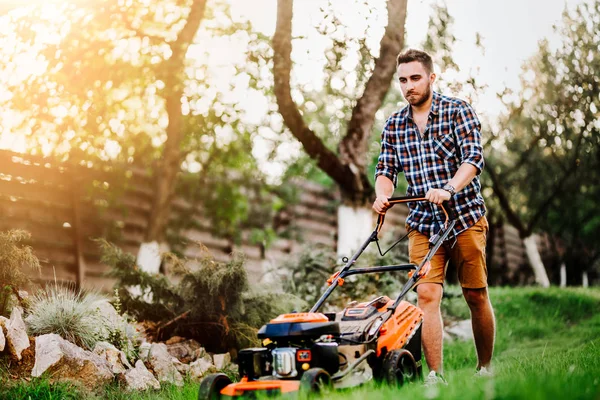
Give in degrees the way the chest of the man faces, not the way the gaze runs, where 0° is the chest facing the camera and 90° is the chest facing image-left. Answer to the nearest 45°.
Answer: approximately 45°

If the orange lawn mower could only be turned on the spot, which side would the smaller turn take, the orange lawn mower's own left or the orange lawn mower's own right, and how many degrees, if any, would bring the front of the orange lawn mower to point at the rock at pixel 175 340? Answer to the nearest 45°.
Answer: approximately 90° to the orange lawn mower's own right

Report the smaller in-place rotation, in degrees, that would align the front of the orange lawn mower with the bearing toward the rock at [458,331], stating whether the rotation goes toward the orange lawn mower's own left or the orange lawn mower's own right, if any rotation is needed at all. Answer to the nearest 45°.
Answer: approximately 135° to the orange lawn mower's own right

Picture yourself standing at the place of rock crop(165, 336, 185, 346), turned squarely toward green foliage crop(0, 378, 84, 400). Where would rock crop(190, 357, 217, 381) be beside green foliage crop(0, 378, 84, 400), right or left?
left

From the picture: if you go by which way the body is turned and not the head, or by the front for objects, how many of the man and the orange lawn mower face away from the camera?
0

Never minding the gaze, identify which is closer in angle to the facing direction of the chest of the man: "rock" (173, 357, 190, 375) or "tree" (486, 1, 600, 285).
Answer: the rock

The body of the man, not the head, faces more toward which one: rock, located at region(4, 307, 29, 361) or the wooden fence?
the rock

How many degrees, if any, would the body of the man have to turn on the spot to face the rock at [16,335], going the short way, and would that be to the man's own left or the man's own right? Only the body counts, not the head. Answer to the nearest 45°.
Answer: approximately 45° to the man's own right

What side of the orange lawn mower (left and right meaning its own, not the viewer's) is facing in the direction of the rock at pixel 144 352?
right

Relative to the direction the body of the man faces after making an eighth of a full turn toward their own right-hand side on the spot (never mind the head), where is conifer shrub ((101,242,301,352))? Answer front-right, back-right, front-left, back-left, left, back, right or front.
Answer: front-right

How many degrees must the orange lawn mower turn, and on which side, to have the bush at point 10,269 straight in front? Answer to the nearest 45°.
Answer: approximately 90° to its right

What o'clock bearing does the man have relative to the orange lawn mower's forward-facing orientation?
The man is roughly at 6 o'clock from the orange lawn mower.
